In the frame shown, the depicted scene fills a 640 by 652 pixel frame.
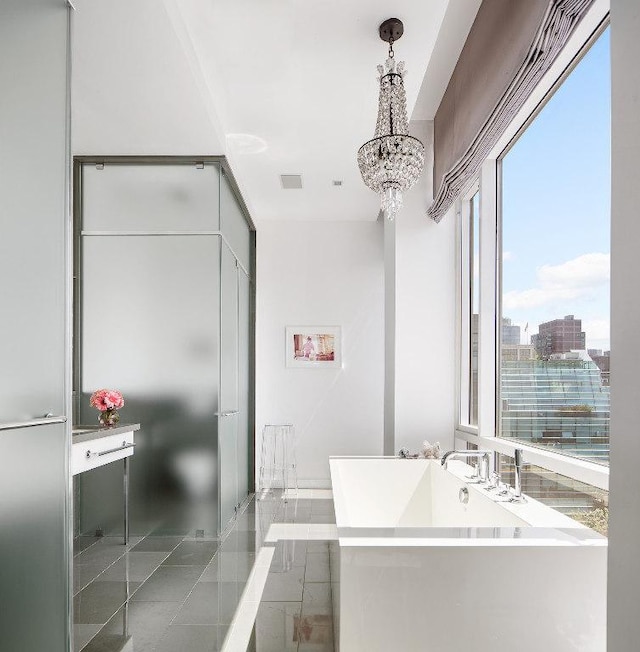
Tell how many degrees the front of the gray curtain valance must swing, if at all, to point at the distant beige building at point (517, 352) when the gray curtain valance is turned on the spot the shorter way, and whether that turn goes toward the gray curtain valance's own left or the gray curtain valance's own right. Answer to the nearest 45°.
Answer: approximately 90° to the gray curtain valance's own right

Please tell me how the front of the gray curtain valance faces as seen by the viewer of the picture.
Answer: facing to the left of the viewer

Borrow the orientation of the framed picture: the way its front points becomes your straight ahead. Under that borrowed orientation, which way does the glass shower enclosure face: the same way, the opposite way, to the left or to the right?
to the left

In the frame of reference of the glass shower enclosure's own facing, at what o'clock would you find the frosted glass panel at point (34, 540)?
The frosted glass panel is roughly at 3 o'clock from the glass shower enclosure.

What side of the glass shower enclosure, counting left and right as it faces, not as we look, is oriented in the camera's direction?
right

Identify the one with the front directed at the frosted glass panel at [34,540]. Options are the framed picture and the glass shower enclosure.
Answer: the framed picture

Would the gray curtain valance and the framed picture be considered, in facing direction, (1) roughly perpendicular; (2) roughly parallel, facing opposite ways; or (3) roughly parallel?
roughly perpendicular

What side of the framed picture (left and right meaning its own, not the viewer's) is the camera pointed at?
front

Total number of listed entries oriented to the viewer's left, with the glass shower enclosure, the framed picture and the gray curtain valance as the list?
1

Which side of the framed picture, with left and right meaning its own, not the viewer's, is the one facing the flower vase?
front

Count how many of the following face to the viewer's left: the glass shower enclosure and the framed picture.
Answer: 0
